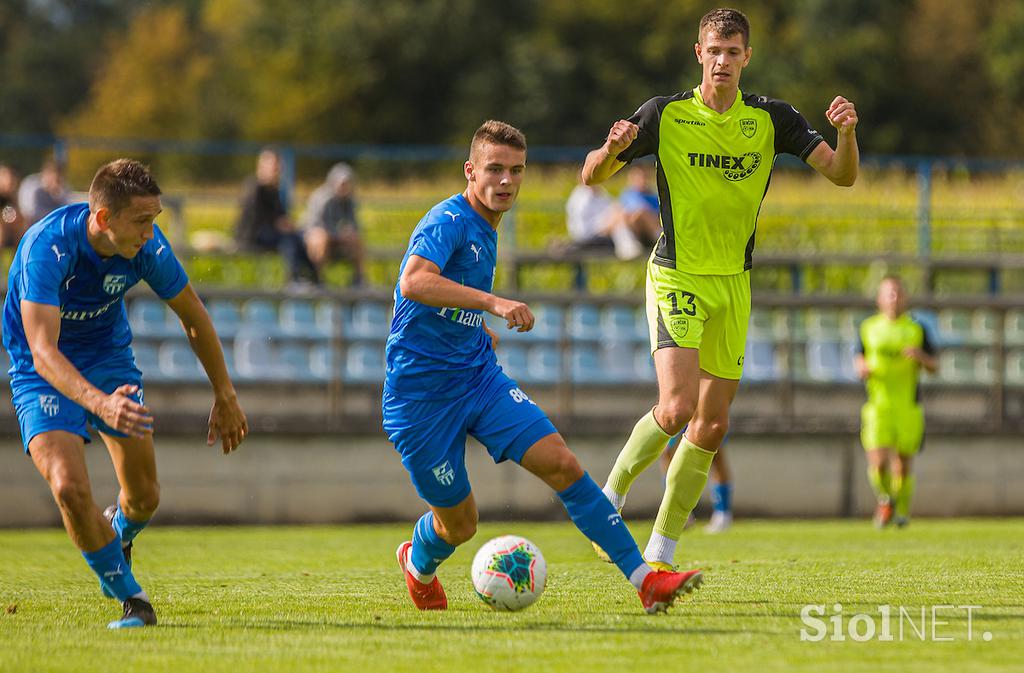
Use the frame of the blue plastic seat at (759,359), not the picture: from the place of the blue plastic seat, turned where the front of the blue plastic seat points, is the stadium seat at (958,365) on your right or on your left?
on your left

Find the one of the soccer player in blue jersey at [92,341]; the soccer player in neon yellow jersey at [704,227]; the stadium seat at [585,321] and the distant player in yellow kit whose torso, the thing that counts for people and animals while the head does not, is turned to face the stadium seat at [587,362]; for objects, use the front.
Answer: the stadium seat at [585,321]

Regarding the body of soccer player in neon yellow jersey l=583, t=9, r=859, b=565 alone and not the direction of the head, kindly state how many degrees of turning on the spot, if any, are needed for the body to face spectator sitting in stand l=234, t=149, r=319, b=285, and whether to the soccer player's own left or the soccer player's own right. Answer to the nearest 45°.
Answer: approximately 135° to the soccer player's own right

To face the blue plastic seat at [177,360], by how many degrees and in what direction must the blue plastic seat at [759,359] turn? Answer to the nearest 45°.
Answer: approximately 90° to its right

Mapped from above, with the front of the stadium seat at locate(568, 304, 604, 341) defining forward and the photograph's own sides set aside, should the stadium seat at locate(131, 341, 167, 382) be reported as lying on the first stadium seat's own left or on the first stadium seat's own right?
on the first stadium seat's own right

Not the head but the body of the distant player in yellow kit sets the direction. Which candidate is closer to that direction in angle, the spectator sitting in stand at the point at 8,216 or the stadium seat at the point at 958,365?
the spectator sitting in stand

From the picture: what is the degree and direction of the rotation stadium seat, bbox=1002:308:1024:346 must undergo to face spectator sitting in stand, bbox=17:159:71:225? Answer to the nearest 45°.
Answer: approximately 90° to its right
